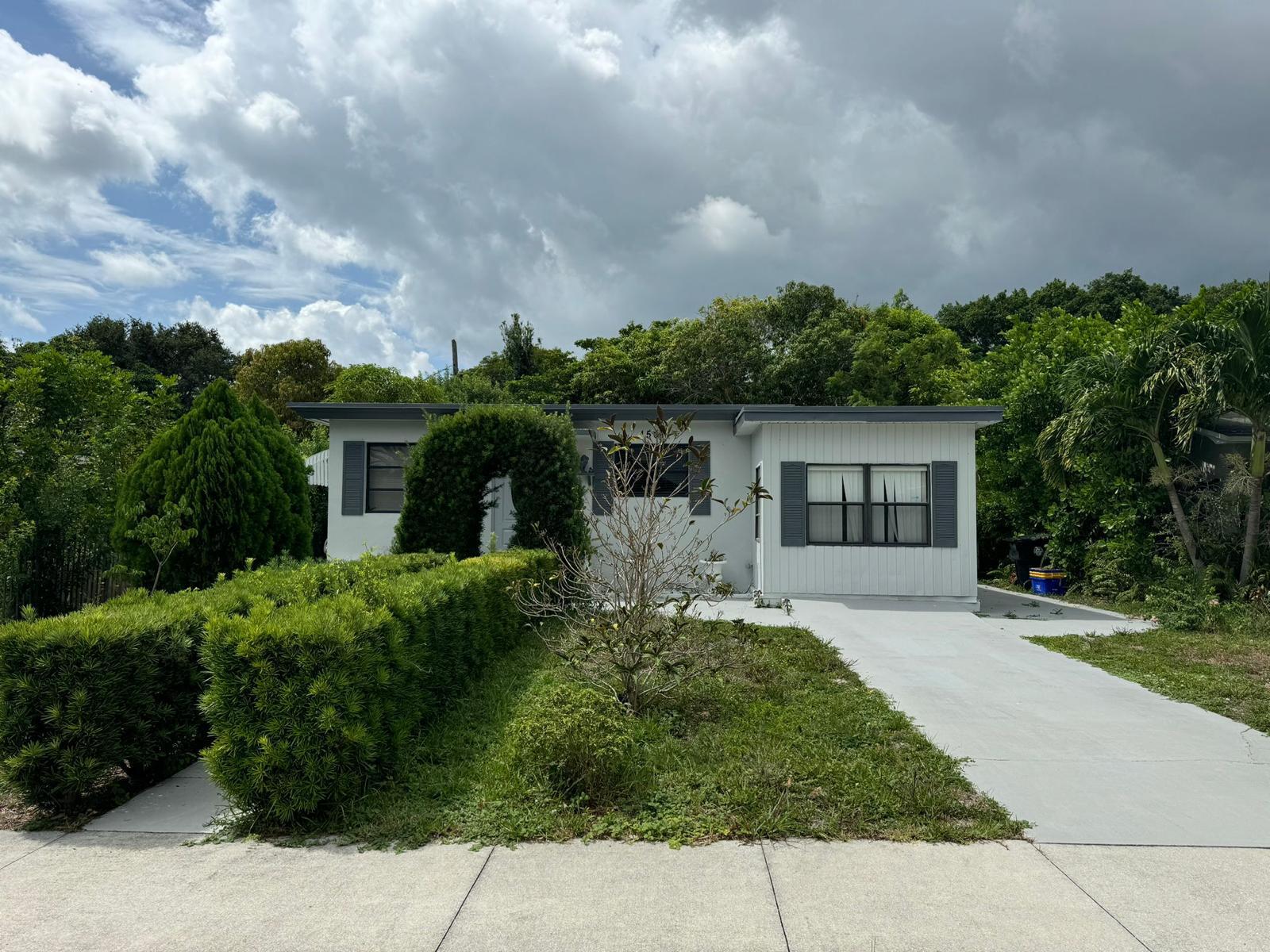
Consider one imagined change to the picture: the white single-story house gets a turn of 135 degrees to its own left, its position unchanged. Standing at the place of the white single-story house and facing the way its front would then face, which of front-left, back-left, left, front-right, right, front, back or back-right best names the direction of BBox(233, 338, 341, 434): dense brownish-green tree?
left

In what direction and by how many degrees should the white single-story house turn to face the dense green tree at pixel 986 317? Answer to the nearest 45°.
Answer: approximately 135° to its left

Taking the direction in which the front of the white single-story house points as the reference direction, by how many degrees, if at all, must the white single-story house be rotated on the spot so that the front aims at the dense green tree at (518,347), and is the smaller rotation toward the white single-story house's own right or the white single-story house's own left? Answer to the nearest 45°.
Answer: approximately 135° to the white single-story house's own right

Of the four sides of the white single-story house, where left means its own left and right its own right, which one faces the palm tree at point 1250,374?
left

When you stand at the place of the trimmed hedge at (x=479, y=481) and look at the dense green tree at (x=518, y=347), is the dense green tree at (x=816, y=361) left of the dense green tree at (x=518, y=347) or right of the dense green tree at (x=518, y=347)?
right

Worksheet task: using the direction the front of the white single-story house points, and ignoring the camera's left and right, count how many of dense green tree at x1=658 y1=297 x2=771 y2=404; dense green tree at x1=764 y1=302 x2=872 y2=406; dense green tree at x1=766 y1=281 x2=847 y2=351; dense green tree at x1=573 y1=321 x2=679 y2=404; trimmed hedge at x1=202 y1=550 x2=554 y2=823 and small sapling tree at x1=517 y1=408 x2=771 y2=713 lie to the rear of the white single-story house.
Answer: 4

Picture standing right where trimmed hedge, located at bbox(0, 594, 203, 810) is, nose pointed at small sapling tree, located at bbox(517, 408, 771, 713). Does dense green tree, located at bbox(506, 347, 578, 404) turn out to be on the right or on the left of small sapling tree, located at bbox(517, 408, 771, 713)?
left

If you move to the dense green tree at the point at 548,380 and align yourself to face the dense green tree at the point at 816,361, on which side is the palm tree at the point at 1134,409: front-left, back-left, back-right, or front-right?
front-right

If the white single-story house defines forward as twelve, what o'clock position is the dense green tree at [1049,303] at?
The dense green tree is roughly at 7 o'clock from the white single-story house.

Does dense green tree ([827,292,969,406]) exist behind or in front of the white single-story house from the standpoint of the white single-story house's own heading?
behind

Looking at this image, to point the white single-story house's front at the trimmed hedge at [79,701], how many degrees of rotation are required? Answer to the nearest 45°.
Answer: approximately 45° to its right

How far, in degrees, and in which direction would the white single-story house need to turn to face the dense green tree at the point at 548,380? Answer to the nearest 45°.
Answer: approximately 135° to its right

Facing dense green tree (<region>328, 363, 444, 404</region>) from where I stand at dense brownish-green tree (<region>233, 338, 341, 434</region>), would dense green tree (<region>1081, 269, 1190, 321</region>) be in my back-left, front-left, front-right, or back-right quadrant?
front-left

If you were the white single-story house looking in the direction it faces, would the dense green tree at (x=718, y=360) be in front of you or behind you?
behind

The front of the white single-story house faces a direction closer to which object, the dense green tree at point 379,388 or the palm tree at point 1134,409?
the palm tree

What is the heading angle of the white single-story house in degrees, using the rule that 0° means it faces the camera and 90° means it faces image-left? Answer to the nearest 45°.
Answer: approximately 0°

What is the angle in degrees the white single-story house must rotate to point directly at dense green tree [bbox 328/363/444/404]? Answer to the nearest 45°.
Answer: approximately 135° to its right

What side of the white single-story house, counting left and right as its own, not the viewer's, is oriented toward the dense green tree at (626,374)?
back

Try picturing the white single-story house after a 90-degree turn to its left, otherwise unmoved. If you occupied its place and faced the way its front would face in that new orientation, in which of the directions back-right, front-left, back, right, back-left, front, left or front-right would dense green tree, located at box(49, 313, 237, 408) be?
back-left

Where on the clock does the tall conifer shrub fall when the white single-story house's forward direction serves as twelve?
The tall conifer shrub is roughly at 2 o'clock from the white single-story house.

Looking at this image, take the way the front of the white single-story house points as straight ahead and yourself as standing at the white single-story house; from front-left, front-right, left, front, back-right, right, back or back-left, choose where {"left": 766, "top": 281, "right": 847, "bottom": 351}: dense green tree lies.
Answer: back

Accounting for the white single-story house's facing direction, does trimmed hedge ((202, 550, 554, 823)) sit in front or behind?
in front

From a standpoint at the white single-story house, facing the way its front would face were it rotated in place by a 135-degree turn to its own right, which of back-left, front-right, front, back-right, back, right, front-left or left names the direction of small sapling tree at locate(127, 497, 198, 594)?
left
